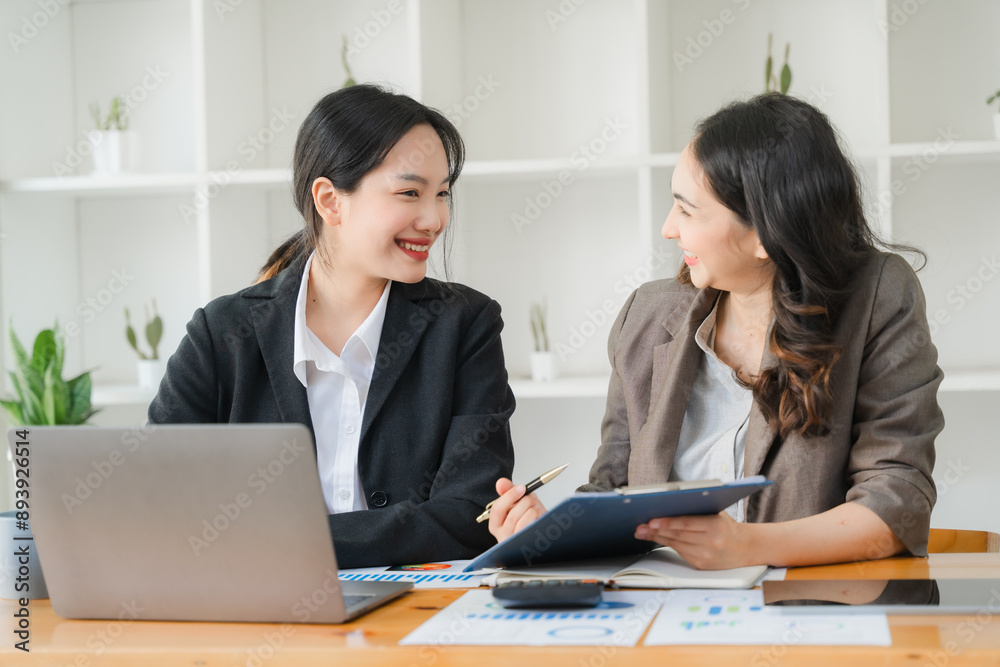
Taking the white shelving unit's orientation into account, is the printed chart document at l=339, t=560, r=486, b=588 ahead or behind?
ahead

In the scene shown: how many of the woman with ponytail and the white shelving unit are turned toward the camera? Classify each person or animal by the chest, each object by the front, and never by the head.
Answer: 2

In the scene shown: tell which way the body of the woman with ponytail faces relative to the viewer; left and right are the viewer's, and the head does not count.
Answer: facing the viewer

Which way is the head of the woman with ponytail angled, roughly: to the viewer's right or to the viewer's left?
to the viewer's right

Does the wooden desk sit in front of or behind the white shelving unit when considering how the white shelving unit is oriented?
in front

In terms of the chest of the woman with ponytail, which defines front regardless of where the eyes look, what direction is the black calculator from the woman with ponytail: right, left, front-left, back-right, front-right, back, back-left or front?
front

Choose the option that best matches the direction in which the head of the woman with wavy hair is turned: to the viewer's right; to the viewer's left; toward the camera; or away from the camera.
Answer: to the viewer's left

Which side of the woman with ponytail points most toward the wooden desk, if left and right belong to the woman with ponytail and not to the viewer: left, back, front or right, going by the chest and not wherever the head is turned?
front

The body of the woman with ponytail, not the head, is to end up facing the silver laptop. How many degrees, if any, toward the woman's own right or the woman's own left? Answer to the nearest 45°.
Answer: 0° — they already face it

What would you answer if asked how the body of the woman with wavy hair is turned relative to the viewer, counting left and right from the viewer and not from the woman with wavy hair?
facing the viewer and to the left of the viewer

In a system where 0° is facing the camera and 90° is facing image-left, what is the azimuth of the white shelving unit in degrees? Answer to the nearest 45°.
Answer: approximately 0°
